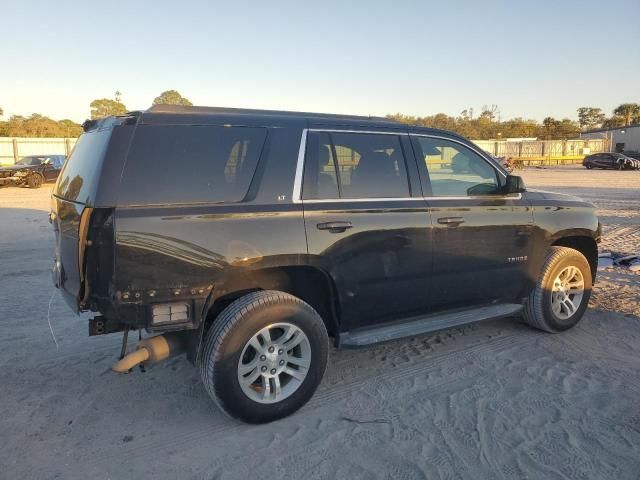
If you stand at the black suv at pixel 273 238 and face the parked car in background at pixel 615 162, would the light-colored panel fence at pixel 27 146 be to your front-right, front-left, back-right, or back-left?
front-left

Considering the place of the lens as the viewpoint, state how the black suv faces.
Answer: facing away from the viewer and to the right of the viewer

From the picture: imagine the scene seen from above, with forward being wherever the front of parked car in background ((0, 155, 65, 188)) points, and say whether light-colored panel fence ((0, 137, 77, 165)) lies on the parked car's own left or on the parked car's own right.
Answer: on the parked car's own right

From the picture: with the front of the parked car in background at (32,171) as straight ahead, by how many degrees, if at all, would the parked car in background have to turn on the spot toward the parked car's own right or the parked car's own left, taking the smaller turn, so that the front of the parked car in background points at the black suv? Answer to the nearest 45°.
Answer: approximately 45° to the parked car's own left

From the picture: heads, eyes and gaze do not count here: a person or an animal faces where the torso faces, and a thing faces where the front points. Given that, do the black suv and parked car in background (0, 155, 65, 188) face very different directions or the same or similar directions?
very different directions

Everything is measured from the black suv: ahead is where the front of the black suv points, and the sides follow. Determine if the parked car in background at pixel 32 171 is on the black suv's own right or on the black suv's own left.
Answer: on the black suv's own left

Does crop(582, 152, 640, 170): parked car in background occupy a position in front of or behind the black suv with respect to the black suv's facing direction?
in front

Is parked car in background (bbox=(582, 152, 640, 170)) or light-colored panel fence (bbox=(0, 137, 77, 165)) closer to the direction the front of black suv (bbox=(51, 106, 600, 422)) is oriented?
the parked car in background
